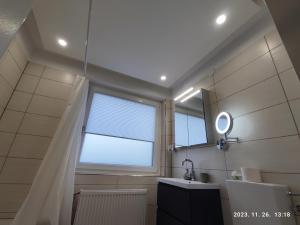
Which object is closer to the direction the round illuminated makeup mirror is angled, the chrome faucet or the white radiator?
the white radiator

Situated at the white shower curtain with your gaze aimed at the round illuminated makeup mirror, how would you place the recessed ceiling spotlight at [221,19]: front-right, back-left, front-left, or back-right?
front-right

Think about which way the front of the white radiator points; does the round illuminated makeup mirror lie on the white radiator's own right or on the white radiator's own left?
on the white radiator's own left

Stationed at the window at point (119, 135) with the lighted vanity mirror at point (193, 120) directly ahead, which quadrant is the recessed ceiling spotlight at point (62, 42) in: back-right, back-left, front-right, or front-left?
back-right

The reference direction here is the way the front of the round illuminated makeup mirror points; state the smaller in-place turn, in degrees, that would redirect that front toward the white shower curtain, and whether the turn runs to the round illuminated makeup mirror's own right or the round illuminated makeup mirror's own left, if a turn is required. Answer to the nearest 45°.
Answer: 0° — it already faces it

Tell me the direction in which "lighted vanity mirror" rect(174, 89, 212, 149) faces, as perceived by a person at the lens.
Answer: facing the viewer and to the left of the viewer

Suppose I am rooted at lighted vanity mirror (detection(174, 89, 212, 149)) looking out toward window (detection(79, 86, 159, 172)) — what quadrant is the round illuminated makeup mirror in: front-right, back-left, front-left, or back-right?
back-left

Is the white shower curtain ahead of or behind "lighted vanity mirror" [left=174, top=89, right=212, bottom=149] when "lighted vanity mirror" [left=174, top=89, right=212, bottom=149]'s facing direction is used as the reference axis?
ahead

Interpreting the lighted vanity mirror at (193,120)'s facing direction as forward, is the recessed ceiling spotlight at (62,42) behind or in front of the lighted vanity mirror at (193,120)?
in front

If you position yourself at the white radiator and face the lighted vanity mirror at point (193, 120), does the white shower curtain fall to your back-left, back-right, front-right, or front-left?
back-right

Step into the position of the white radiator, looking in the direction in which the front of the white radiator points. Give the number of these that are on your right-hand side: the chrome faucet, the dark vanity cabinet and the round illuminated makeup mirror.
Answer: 0

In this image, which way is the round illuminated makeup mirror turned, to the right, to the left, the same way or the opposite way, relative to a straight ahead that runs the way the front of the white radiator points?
to the right

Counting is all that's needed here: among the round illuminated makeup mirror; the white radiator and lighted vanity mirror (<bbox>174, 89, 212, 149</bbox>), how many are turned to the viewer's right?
0

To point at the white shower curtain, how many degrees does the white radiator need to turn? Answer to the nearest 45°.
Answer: approximately 45° to its right

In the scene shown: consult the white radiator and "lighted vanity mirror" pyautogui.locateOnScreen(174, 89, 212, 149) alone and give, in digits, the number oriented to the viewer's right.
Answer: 0

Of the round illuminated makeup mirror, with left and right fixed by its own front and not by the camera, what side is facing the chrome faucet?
right

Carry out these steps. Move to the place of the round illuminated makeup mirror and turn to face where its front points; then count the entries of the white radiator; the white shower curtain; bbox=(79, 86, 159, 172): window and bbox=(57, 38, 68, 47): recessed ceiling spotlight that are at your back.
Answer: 0

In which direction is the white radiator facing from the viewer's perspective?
toward the camera
